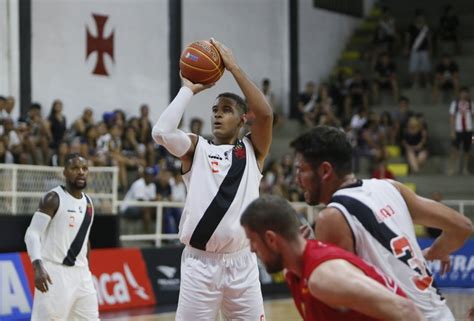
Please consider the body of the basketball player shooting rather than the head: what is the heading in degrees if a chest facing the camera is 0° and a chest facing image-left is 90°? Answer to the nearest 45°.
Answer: approximately 0°

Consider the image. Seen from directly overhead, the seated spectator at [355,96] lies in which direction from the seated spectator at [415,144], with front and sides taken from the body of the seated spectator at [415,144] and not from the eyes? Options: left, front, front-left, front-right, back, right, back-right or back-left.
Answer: back-right

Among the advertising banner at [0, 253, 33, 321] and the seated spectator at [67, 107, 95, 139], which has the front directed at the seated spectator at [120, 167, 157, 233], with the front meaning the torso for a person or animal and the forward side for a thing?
the seated spectator at [67, 107, 95, 139]

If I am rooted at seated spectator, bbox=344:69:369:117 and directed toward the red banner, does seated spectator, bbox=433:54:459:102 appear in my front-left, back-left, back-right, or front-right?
back-left

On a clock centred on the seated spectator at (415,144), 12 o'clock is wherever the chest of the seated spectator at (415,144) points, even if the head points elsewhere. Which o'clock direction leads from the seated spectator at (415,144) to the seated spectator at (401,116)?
the seated spectator at (401,116) is roughly at 5 o'clock from the seated spectator at (415,144).

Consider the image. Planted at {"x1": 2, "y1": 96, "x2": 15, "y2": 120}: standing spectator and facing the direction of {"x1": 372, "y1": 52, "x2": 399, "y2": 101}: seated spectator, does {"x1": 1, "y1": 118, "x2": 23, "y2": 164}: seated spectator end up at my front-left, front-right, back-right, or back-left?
back-right

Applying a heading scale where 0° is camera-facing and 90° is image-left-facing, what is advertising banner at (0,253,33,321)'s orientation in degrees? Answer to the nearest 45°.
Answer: approximately 0°

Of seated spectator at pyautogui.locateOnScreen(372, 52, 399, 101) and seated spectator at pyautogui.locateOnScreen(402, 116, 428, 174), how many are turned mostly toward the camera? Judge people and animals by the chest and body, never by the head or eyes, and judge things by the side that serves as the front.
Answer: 2

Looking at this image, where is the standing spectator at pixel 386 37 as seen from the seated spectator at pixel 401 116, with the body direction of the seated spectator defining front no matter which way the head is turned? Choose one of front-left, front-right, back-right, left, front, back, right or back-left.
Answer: back-right

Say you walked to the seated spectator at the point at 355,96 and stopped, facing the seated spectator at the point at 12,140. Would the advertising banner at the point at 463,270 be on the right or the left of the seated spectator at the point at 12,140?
left

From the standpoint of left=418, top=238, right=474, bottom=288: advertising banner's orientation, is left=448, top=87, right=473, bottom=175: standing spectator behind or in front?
behind

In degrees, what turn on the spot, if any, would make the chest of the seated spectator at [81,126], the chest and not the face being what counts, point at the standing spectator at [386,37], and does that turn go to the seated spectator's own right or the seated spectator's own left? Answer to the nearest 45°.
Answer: approximately 90° to the seated spectator's own left
